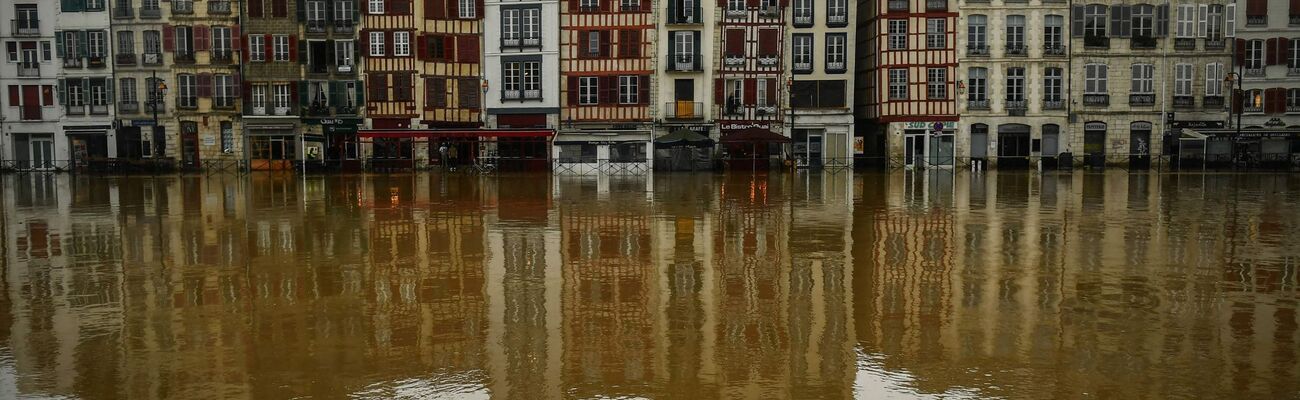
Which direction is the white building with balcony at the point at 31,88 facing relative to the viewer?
toward the camera
